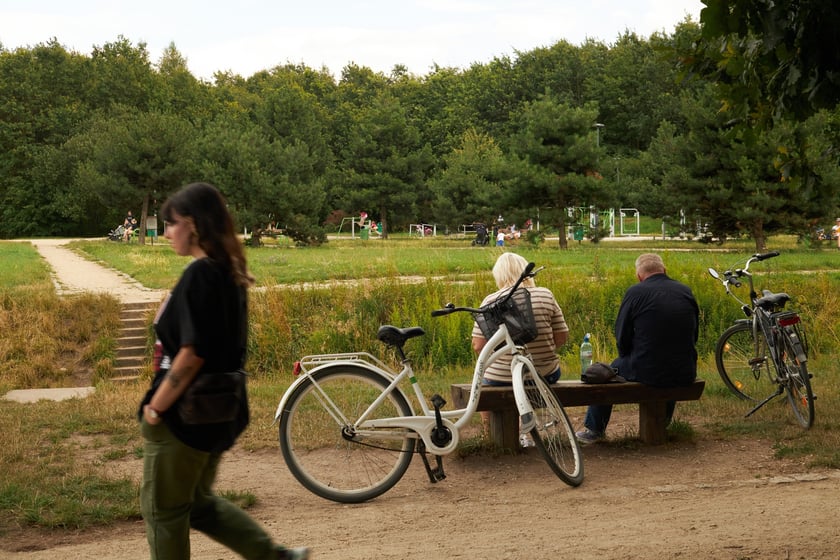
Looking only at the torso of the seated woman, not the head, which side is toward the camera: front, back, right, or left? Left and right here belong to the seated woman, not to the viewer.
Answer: back

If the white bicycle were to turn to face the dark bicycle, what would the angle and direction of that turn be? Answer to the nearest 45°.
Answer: approximately 45° to its left

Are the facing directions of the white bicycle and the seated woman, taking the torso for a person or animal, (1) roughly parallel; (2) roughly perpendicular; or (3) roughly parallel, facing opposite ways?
roughly perpendicular

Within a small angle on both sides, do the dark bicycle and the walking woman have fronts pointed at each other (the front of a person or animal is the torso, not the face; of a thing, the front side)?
no

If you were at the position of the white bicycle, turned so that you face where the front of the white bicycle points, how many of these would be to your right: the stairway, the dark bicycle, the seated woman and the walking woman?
1

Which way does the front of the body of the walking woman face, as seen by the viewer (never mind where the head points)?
to the viewer's left

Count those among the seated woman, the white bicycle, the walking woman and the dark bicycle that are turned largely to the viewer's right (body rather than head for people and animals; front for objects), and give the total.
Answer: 1

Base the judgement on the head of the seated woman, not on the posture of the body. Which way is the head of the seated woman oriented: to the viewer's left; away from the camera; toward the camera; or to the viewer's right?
away from the camera

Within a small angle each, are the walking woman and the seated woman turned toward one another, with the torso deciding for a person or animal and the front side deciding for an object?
no

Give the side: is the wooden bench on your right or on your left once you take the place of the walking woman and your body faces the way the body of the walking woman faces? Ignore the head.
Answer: on your right

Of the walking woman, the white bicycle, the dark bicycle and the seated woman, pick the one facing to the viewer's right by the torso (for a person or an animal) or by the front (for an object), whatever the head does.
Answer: the white bicycle

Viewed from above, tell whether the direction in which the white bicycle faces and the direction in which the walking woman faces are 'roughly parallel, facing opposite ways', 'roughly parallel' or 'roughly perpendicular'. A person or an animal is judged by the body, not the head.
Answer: roughly parallel, facing opposite ways

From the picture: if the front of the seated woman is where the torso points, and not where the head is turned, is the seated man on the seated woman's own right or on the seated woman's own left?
on the seated woman's own right

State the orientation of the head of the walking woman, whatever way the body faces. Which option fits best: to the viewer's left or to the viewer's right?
to the viewer's left

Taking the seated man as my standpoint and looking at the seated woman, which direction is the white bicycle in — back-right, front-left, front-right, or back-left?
front-left

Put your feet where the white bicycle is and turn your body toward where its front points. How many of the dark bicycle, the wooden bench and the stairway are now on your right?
0

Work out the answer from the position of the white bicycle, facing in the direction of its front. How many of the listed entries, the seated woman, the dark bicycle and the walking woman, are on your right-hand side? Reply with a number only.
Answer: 1

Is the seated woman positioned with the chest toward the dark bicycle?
no

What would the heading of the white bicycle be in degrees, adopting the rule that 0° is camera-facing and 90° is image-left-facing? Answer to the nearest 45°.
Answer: approximately 270°
